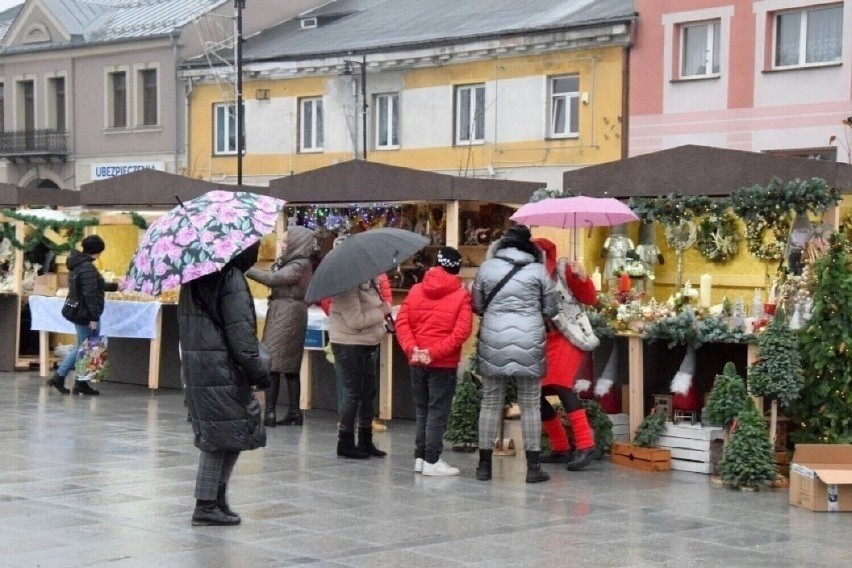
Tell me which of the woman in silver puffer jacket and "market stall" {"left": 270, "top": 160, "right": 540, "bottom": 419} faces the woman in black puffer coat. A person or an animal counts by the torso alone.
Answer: the market stall

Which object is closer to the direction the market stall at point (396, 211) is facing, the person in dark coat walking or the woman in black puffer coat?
the woman in black puffer coat

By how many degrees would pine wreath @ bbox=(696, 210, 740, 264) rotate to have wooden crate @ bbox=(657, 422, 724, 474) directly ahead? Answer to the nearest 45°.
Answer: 0° — it already faces it

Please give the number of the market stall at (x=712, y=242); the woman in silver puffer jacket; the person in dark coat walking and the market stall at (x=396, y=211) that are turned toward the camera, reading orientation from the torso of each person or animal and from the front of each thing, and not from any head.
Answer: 2

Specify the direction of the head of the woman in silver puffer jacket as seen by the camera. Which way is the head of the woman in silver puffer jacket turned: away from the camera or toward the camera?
away from the camera

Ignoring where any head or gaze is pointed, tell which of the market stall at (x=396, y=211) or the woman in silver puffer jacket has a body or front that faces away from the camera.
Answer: the woman in silver puffer jacket
